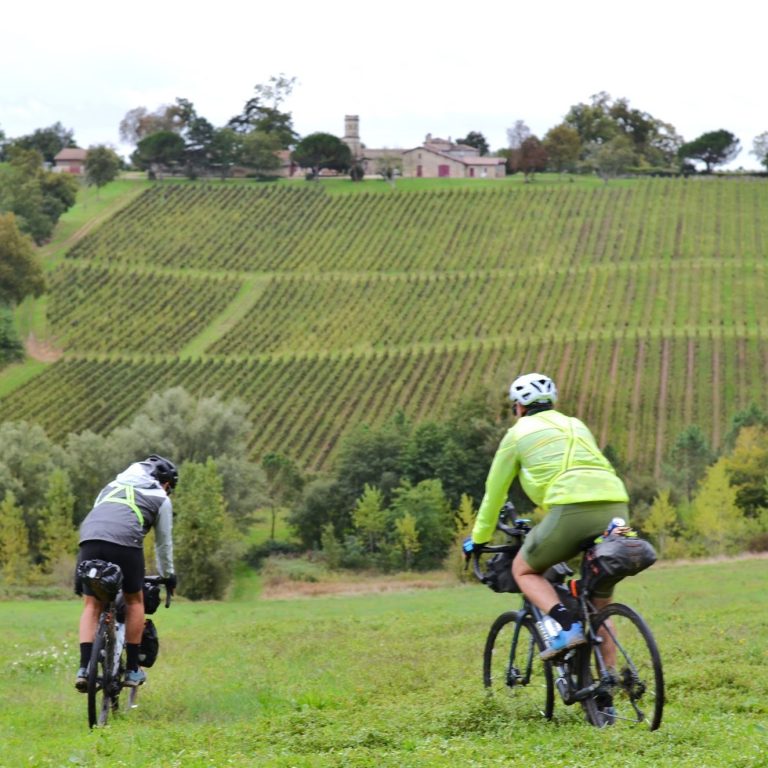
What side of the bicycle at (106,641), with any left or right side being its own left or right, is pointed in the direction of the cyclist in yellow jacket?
right

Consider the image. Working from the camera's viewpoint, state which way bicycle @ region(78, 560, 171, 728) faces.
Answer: facing away from the viewer and to the right of the viewer

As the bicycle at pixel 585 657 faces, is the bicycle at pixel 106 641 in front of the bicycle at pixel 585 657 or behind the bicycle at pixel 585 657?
in front

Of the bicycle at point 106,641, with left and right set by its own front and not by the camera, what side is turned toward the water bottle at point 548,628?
right

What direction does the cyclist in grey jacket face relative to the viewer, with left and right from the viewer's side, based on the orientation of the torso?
facing away from the viewer and to the right of the viewer

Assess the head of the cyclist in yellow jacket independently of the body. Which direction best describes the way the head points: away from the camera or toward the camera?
away from the camera

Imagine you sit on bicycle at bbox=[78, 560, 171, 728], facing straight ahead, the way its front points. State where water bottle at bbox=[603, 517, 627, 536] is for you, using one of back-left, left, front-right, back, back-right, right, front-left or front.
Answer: right

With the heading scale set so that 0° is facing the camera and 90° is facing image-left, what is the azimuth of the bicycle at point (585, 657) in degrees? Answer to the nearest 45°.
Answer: approximately 135°

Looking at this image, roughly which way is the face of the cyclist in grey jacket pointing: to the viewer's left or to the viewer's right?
to the viewer's right

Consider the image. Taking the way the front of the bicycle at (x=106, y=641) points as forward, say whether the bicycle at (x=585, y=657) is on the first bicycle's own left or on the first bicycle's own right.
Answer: on the first bicycle's own right

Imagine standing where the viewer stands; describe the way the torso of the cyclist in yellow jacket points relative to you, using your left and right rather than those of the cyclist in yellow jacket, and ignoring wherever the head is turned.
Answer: facing away from the viewer and to the left of the viewer

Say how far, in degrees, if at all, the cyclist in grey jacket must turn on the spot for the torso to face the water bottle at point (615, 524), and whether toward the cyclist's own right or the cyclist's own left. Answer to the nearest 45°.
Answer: approximately 90° to the cyclist's own right

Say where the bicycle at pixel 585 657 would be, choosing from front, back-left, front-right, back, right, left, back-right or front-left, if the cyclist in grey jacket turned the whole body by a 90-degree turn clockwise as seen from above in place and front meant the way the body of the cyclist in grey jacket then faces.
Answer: front

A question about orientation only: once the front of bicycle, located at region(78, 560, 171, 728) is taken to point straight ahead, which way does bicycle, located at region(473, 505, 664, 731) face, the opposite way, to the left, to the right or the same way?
to the left

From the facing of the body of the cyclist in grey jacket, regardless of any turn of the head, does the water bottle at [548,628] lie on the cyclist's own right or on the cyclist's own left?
on the cyclist's own right
